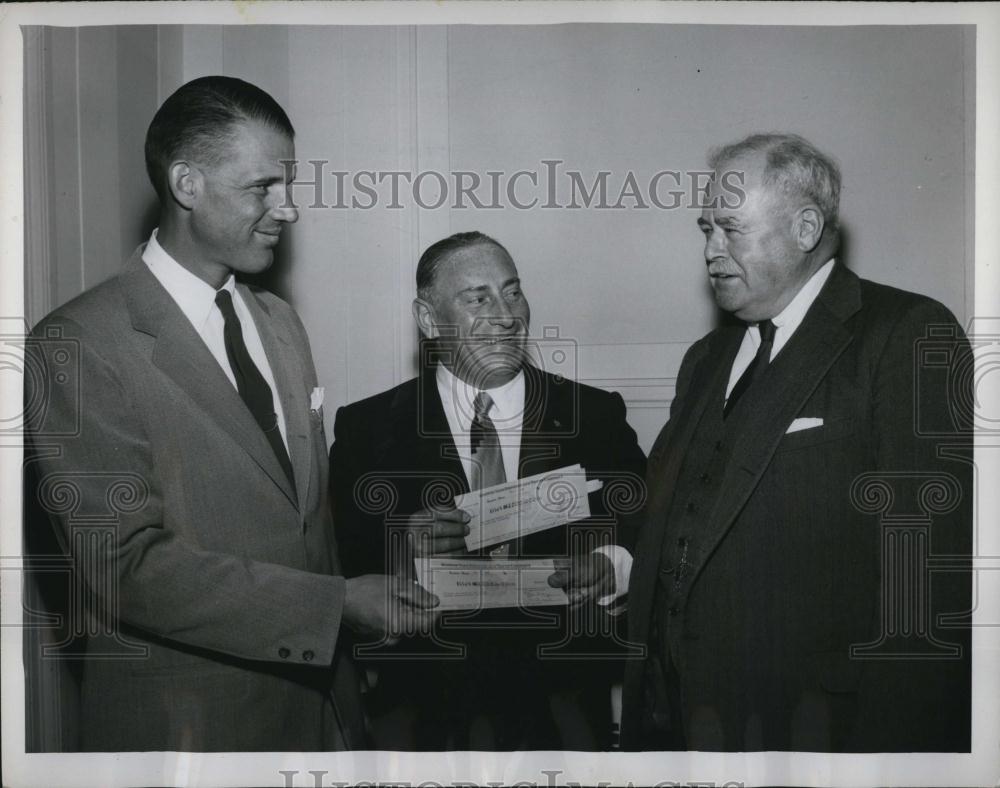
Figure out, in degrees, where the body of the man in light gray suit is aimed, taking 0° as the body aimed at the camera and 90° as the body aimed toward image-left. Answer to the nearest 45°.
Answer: approximately 315°

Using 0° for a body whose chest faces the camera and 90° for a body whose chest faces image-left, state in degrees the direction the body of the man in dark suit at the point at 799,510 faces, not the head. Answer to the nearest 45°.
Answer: approximately 45°

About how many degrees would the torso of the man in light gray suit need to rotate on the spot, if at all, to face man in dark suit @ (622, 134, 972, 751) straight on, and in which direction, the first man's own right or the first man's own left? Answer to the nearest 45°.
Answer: approximately 45° to the first man's own left

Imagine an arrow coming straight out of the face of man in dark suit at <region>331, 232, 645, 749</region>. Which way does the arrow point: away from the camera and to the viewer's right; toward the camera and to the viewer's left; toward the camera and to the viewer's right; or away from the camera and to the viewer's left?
toward the camera and to the viewer's right

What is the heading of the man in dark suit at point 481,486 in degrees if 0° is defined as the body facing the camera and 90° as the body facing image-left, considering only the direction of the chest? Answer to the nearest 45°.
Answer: approximately 0°
